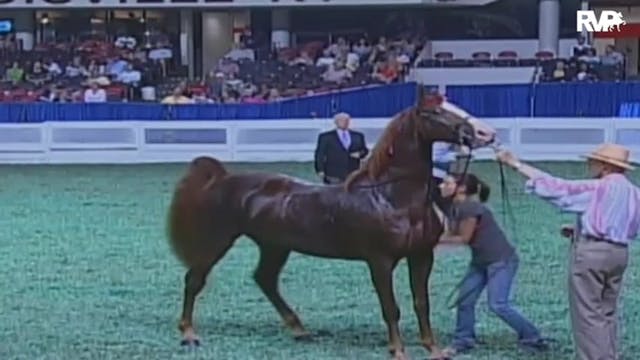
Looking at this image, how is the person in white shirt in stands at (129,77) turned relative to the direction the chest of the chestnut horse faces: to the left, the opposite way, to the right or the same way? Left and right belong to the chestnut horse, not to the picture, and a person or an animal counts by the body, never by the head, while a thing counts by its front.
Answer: to the right

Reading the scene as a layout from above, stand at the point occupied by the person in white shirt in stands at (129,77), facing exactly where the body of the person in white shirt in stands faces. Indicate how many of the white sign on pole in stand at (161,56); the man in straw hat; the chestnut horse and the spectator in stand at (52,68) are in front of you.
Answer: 2

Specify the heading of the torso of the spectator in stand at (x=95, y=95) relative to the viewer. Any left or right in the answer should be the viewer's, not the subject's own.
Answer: facing the viewer

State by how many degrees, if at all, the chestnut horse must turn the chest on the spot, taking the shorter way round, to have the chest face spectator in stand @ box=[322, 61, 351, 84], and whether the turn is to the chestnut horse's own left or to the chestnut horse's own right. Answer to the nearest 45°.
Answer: approximately 90° to the chestnut horse's own left

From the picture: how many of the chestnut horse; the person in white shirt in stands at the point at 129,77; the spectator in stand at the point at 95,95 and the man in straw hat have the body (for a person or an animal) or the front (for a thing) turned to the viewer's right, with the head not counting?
1

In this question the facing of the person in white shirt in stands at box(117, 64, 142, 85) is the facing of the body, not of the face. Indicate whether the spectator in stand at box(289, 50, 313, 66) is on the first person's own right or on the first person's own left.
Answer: on the first person's own left

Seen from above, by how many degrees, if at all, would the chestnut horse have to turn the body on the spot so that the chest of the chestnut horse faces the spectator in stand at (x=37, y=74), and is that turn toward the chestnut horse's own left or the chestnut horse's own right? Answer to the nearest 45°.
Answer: approximately 90° to the chestnut horse's own left

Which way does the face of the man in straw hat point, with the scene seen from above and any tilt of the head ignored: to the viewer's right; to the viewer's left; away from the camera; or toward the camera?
to the viewer's left

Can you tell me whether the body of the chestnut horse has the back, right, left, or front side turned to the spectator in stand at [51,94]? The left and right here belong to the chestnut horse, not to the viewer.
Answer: left

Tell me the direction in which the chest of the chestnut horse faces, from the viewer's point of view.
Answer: to the viewer's right

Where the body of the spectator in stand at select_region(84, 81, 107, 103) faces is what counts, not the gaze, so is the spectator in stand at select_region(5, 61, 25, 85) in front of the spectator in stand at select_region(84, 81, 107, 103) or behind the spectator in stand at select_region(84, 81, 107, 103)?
behind

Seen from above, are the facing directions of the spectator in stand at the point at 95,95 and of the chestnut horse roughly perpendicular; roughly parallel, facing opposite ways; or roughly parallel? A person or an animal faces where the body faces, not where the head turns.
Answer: roughly perpendicular

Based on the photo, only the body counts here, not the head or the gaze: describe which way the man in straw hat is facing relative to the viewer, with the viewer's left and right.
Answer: facing away from the viewer and to the left of the viewer

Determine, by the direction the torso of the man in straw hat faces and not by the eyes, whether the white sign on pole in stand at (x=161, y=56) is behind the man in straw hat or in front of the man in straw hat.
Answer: in front

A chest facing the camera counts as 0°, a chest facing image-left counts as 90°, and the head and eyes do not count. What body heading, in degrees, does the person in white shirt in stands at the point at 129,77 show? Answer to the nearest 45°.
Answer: approximately 0°
